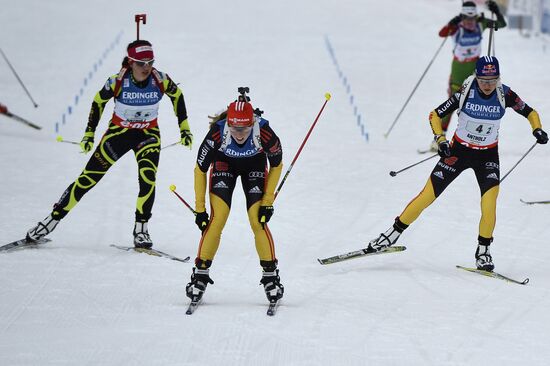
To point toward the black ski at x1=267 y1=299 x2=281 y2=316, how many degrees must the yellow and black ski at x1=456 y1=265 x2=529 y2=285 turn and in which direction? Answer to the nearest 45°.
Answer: approximately 90° to its right

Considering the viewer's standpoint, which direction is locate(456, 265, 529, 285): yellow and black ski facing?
facing the viewer and to the right of the viewer
